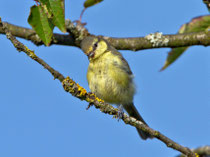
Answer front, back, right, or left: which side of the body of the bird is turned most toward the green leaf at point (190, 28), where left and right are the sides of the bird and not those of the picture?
left

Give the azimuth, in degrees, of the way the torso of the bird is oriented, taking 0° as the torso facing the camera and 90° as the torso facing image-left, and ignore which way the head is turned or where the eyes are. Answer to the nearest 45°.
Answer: approximately 45°
